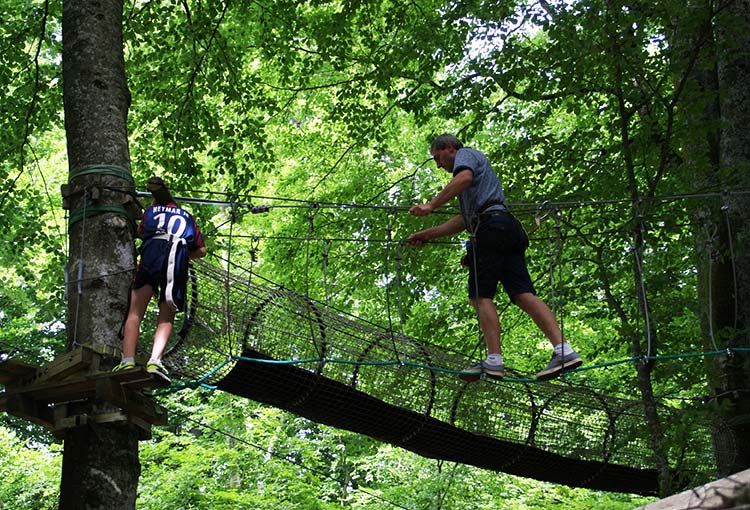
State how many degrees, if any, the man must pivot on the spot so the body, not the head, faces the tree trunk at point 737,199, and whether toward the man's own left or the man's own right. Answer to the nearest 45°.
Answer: approximately 135° to the man's own right

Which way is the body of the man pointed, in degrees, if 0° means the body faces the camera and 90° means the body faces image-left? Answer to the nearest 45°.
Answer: approximately 90°

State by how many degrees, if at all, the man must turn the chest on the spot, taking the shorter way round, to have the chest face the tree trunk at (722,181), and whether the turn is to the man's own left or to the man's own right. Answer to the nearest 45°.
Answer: approximately 135° to the man's own right

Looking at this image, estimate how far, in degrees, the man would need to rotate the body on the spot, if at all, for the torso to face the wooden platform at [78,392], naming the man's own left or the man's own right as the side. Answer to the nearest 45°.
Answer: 0° — they already face it

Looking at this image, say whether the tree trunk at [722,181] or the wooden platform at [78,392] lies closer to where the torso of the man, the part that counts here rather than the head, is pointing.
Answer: the wooden platform

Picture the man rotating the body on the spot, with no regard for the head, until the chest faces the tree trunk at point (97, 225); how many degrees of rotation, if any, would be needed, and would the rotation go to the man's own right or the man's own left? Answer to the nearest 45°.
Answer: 0° — they already face it

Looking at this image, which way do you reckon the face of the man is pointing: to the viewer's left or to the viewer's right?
to the viewer's left
